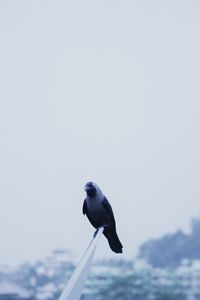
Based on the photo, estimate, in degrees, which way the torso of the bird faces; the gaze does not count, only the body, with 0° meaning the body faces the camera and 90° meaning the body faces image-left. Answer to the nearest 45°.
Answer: approximately 45°
